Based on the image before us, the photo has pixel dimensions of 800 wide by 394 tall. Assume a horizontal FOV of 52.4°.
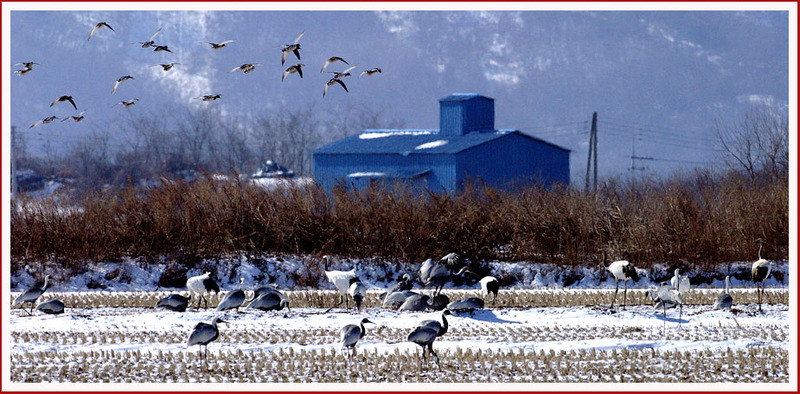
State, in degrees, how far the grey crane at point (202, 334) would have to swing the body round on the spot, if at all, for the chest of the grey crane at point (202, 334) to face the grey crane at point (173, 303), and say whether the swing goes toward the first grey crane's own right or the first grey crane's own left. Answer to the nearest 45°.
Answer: approximately 90° to the first grey crane's own left

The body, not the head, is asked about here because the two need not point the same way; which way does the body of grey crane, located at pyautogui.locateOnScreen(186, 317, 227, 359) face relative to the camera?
to the viewer's right

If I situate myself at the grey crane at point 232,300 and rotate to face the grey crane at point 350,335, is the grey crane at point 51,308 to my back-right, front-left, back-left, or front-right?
back-right
